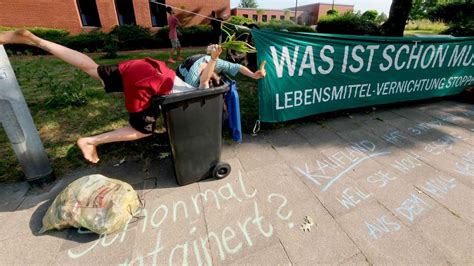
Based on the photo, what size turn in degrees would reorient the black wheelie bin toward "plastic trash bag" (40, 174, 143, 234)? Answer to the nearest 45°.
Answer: approximately 45° to its left

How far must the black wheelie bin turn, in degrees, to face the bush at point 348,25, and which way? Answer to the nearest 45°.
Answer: approximately 135° to its right

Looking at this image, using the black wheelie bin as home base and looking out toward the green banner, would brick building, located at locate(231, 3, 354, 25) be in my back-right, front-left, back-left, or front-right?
front-left

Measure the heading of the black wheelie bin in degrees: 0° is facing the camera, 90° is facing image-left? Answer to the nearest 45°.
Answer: approximately 90°

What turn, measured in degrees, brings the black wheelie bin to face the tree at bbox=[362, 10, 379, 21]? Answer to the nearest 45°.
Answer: approximately 135° to its right

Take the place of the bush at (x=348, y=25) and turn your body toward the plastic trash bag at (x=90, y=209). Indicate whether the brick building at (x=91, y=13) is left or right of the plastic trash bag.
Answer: right

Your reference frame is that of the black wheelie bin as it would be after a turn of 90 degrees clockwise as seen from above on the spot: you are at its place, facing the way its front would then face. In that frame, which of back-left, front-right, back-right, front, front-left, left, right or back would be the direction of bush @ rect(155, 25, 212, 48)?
front

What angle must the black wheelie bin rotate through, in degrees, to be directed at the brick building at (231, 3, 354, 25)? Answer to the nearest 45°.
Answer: approximately 90° to its right

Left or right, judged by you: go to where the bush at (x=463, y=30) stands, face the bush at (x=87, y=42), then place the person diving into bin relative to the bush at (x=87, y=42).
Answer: left
